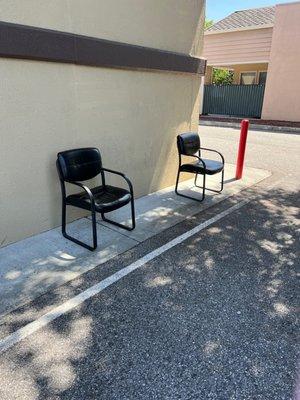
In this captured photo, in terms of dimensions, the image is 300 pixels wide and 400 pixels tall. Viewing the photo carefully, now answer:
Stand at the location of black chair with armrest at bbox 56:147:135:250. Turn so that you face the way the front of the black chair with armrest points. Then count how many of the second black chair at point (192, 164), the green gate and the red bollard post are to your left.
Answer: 3

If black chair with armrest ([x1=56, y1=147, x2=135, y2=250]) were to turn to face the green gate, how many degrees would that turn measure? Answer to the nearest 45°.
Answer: approximately 90° to its left

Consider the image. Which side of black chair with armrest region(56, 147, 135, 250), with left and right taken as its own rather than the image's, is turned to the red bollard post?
left

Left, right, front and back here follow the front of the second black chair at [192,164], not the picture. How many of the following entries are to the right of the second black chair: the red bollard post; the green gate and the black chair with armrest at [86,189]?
1

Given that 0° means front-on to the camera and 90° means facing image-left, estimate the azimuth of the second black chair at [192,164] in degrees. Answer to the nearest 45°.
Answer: approximately 315°

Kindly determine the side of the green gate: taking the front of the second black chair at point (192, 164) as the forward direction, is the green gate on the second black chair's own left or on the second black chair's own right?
on the second black chair's own left

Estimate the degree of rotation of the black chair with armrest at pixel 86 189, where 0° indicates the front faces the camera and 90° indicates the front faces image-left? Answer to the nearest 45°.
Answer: approximately 315°

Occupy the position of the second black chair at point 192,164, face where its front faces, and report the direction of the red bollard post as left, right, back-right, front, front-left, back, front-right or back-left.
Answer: left

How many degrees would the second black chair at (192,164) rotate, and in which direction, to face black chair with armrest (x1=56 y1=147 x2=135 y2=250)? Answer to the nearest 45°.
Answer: approximately 90° to its right
